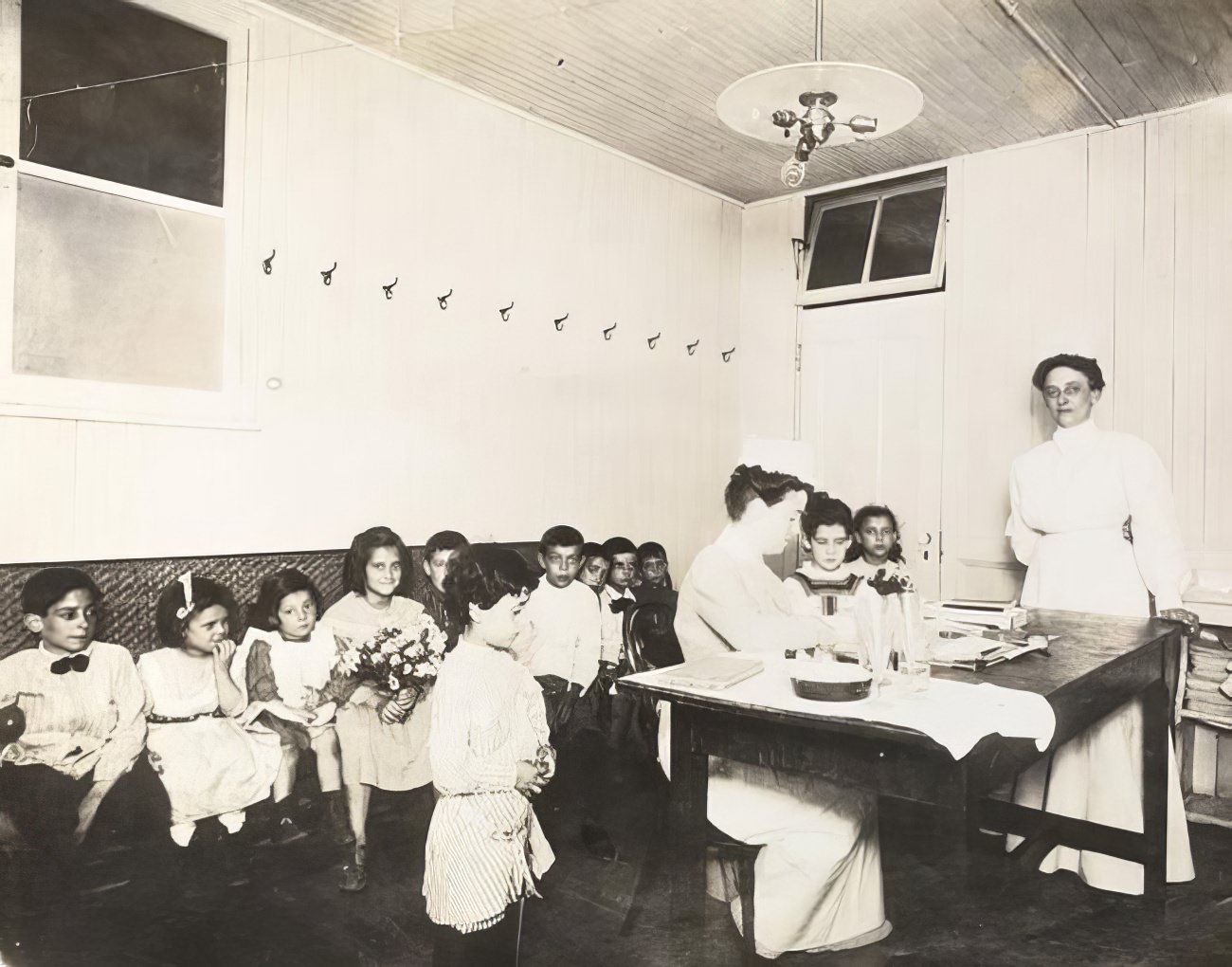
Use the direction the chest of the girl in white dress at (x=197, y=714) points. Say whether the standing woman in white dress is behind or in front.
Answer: in front

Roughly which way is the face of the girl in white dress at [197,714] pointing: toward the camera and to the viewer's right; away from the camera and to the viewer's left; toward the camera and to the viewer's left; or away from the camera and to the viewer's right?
toward the camera and to the viewer's right

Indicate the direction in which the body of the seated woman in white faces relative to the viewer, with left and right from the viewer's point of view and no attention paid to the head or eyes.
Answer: facing to the right of the viewer

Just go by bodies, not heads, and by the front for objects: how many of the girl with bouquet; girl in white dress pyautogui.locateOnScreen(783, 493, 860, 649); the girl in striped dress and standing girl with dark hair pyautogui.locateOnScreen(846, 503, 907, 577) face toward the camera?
3

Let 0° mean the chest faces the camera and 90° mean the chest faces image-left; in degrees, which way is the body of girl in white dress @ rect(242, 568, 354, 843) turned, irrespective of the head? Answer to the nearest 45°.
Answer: approximately 315°

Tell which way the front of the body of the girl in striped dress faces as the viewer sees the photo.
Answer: to the viewer's right

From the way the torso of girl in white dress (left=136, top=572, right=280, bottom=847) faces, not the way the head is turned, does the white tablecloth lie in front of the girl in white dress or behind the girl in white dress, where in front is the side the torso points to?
in front

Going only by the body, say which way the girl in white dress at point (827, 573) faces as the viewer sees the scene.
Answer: toward the camera

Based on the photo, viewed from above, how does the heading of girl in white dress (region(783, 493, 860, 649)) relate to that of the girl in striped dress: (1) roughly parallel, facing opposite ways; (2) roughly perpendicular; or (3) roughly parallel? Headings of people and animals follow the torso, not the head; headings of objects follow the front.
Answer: roughly perpendicular

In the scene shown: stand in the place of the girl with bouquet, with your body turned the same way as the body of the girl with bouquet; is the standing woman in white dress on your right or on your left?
on your left
